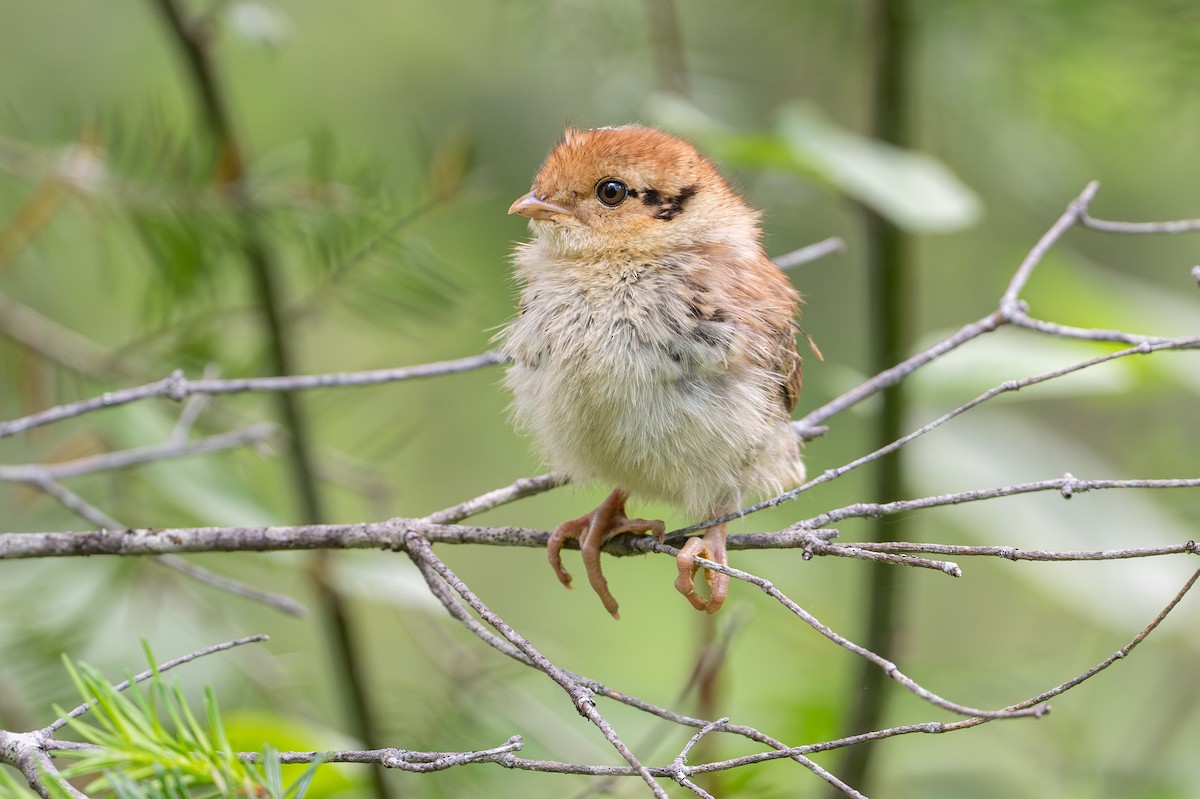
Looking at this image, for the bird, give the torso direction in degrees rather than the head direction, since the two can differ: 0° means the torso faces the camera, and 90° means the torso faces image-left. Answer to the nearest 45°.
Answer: approximately 45°

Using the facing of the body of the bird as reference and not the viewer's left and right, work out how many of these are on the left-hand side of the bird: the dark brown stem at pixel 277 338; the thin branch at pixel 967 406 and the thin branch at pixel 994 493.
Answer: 2

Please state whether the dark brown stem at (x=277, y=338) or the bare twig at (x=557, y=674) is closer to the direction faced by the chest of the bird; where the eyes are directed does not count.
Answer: the bare twig

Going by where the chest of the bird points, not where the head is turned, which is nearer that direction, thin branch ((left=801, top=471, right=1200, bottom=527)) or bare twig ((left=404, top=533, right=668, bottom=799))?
the bare twig

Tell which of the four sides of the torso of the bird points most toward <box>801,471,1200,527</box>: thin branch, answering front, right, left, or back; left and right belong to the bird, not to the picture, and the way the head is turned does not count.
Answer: left

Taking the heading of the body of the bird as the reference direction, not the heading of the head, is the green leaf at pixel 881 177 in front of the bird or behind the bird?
behind

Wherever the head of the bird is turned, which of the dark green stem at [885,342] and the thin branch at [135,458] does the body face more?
the thin branch

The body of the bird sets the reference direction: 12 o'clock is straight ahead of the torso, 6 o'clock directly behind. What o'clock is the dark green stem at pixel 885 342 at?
The dark green stem is roughly at 6 o'clock from the bird.

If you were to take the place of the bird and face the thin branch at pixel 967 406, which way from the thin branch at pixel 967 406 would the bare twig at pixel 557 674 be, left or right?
right

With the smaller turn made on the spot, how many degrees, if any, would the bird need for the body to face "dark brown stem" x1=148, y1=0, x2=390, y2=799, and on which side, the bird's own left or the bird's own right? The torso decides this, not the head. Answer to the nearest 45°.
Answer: approximately 90° to the bird's own right
